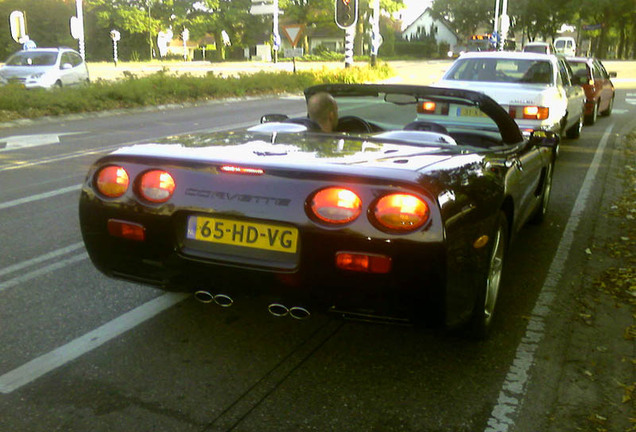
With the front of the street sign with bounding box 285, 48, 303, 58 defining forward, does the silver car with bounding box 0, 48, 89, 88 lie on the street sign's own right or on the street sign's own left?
on the street sign's own right

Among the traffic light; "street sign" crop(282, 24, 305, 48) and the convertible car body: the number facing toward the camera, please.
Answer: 2

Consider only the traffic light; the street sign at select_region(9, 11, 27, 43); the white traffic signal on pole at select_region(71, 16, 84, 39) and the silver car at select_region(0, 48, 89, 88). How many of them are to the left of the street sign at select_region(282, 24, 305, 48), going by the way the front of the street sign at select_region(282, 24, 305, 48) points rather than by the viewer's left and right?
1

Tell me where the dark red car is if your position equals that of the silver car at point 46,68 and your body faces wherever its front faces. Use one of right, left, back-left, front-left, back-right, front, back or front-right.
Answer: left

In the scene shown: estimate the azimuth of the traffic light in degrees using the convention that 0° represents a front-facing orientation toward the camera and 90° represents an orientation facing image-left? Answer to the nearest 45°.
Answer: approximately 0°

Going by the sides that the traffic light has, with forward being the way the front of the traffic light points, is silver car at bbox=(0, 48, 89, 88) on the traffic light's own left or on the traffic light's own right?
on the traffic light's own right

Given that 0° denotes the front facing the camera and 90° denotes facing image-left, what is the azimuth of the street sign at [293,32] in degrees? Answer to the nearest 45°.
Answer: approximately 0°

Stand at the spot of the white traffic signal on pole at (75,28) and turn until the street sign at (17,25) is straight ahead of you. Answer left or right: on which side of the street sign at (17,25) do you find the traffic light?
left

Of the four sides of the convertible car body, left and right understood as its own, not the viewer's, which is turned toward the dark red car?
front

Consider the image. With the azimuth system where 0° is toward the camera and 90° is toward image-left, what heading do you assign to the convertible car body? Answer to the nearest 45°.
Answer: approximately 225°

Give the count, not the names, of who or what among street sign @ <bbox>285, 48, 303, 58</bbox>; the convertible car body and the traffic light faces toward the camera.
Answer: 2

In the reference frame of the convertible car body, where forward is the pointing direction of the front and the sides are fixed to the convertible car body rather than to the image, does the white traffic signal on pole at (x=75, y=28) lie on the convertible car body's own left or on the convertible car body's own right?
on the convertible car body's own left

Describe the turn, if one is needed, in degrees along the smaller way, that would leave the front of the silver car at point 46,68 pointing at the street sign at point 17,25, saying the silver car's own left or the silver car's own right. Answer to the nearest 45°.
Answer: approximately 135° to the silver car's own right
